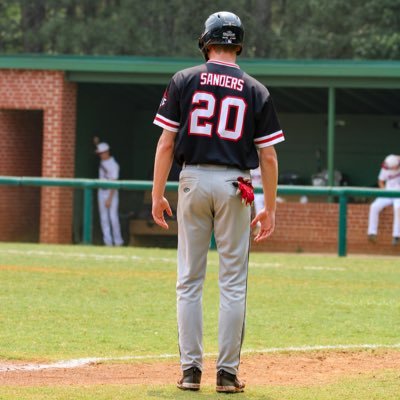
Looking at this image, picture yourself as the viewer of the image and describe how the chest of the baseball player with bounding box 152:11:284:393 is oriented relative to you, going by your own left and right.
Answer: facing away from the viewer

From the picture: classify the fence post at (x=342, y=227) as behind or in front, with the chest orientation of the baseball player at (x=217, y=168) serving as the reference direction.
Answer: in front

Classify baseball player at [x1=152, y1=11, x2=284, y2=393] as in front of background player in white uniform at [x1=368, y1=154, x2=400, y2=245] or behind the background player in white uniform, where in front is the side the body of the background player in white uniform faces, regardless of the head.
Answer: in front

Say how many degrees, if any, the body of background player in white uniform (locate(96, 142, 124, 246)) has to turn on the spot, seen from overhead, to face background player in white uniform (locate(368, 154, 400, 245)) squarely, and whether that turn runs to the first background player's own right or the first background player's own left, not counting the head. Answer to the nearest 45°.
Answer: approximately 135° to the first background player's own left

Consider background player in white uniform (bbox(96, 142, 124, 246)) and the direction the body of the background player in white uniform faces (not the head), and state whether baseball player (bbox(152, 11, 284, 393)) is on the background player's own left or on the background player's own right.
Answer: on the background player's own left

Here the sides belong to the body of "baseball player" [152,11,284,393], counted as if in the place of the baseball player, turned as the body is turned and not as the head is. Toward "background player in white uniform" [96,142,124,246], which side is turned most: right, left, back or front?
front

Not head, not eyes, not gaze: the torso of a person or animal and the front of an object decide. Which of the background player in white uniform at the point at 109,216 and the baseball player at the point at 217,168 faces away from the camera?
the baseball player

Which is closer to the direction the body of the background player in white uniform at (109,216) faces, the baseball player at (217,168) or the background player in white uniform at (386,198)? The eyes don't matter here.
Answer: the baseball player
